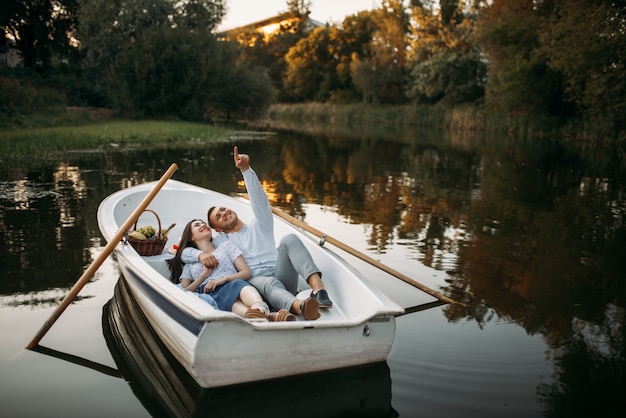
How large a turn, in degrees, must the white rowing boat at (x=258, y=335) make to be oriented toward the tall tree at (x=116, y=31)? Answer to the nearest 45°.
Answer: approximately 45° to its right

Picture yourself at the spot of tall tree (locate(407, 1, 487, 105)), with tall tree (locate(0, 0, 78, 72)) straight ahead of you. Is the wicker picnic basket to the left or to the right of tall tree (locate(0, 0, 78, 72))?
left

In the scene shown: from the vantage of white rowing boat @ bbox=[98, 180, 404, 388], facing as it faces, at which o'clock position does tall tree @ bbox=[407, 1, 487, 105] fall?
The tall tree is roughly at 2 o'clock from the white rowing boat.

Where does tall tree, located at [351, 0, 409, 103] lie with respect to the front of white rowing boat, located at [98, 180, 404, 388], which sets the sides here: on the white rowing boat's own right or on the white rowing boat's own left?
on the white rowing boat's own right

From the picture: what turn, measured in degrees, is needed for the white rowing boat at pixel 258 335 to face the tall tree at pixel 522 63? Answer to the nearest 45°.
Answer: approximately 90° to its right

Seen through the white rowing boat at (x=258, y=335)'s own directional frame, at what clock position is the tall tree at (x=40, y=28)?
The tall tree is roughly at 1 o'clock from the white rowing boat.

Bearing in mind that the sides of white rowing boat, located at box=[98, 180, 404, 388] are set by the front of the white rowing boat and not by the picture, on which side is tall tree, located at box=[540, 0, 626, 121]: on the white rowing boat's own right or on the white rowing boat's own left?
on the white rowing boat's own right

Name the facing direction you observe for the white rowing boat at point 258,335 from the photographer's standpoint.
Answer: facing away from the viewer and to the left of the viewer
